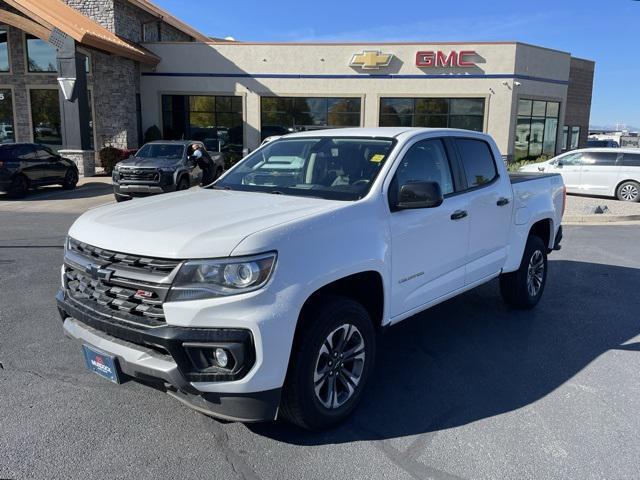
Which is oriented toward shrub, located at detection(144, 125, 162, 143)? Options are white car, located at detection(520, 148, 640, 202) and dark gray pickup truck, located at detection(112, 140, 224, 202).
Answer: the white car

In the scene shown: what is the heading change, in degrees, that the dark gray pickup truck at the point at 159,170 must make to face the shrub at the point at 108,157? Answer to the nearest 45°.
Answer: approximately 135° to its right

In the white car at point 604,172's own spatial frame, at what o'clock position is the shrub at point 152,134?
The shrub is roughly at 12 o'clock from the white car.

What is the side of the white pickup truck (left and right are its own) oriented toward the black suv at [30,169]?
right

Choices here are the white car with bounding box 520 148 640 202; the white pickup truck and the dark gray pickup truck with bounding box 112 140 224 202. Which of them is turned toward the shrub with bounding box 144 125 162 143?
the white car

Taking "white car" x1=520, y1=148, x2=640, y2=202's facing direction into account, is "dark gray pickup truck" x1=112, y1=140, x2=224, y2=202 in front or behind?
in front

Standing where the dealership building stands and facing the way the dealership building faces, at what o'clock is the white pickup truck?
The white pickup truck is roughly at 12 o'clock from the dealership building.

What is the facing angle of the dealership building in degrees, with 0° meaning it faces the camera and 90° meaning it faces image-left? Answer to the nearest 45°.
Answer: approximately 0°

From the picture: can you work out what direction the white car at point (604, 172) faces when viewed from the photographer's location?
facing to the left of the viewer

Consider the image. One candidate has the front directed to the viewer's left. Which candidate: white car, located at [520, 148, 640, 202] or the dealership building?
the white car

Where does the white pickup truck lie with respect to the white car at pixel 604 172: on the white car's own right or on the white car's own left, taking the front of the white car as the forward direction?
on the white car's own left

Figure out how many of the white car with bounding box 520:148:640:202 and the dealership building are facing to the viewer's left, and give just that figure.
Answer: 1

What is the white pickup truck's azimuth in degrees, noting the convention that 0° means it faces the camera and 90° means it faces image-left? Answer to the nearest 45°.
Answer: approximately 45°
